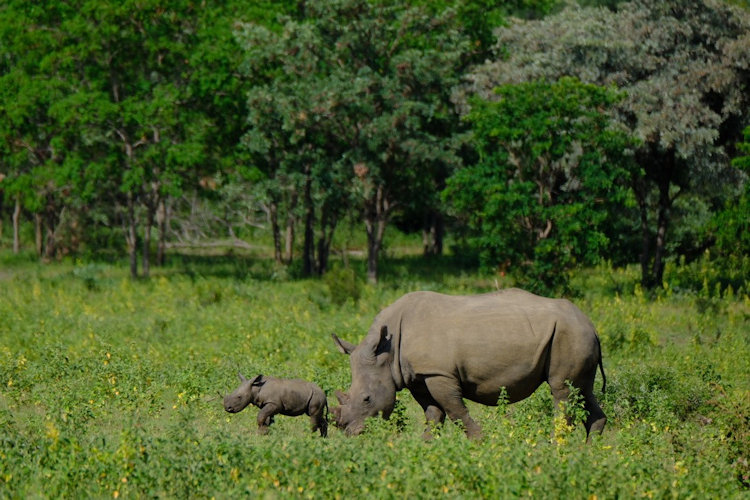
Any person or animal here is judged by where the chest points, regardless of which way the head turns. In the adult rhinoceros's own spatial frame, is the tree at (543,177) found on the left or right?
on its right

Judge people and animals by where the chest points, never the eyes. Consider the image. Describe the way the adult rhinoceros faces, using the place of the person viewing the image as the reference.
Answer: facing to the left of the viewer

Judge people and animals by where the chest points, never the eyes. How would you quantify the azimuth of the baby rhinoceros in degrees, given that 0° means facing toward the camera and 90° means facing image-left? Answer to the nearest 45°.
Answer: approximately 90°

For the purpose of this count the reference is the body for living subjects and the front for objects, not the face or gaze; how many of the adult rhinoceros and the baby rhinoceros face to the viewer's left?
2

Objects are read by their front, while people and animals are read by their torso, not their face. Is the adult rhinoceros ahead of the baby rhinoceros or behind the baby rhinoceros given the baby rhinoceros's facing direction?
behind

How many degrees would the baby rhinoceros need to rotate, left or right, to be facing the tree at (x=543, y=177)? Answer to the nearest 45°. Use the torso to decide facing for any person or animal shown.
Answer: approximately 135° to its right

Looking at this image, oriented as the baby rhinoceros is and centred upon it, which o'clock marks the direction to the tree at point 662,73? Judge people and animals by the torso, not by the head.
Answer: The tree is roughly at 4 o'clock from the baby rhinoceros.
